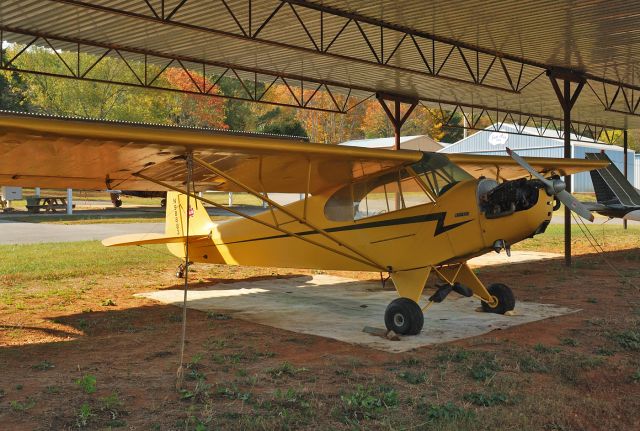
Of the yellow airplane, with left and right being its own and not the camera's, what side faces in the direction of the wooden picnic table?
back

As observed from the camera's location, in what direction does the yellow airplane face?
facing the viewer and to the right of the viewer
